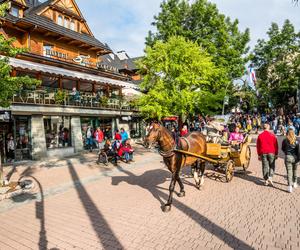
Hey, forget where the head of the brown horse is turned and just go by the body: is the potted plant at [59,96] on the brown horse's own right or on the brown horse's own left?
on the brown horse's own right

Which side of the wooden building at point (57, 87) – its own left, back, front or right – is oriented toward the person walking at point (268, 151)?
front

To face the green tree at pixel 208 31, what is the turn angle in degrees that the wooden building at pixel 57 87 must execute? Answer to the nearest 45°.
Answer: approximately 45° to its left

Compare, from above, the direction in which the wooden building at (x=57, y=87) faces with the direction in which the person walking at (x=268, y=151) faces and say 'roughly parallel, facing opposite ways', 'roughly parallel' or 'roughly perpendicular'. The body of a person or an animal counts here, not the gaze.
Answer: roughly perpendicular

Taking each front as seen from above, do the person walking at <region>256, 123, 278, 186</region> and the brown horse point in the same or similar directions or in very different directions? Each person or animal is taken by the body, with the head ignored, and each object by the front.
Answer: very different directions
